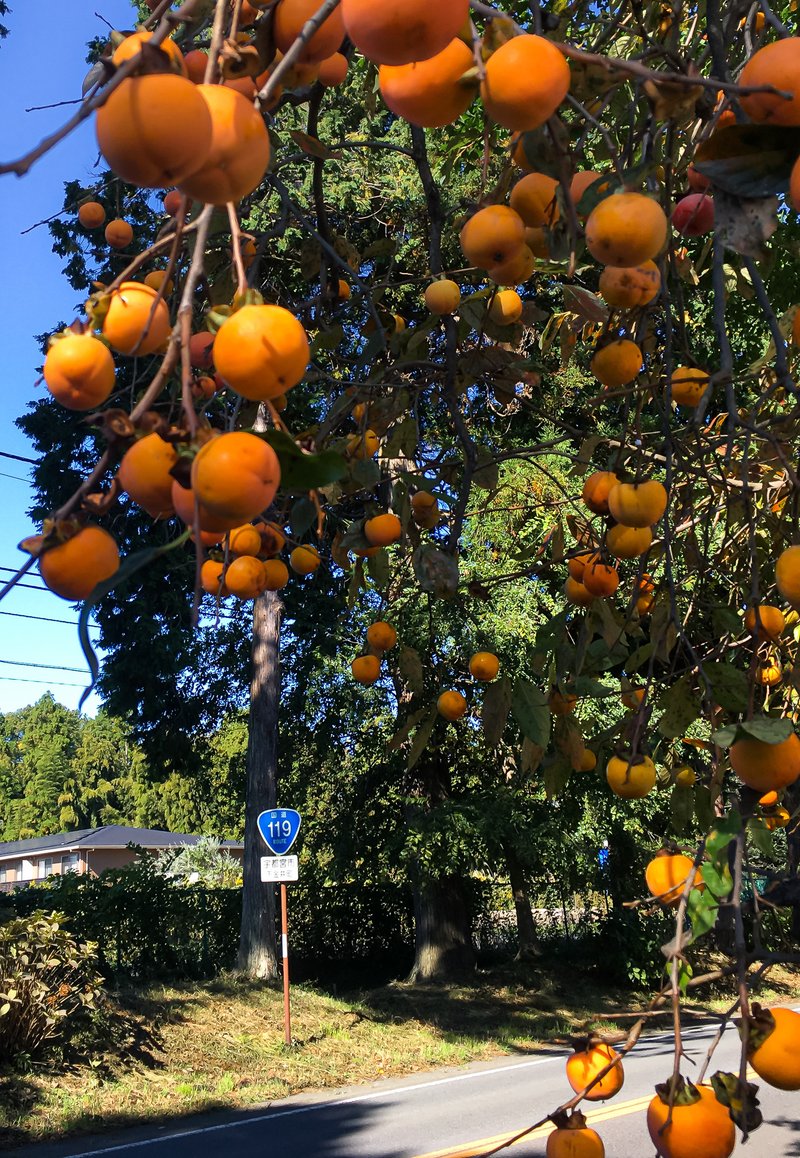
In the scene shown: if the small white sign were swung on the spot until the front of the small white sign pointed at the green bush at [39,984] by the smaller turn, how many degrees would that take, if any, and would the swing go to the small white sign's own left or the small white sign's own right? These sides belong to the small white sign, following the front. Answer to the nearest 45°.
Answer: approximately 45° to the small white sign's own right

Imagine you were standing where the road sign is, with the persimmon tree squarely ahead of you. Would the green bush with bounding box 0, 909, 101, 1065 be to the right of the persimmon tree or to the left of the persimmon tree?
right

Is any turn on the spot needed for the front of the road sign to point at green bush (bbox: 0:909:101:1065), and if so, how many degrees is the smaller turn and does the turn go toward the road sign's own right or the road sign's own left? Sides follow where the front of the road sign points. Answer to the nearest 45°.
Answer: approximately 45° to the road sign's own right

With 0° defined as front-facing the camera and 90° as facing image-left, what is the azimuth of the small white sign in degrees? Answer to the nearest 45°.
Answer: approximately 0°

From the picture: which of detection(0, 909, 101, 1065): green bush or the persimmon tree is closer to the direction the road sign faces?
the persimmon tree

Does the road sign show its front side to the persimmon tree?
yes

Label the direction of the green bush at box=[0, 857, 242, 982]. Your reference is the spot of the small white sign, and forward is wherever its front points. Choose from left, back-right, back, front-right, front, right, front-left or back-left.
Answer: back-right

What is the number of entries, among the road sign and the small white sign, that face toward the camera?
2

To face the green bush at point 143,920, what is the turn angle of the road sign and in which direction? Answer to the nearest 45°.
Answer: approximately 135° to its right
